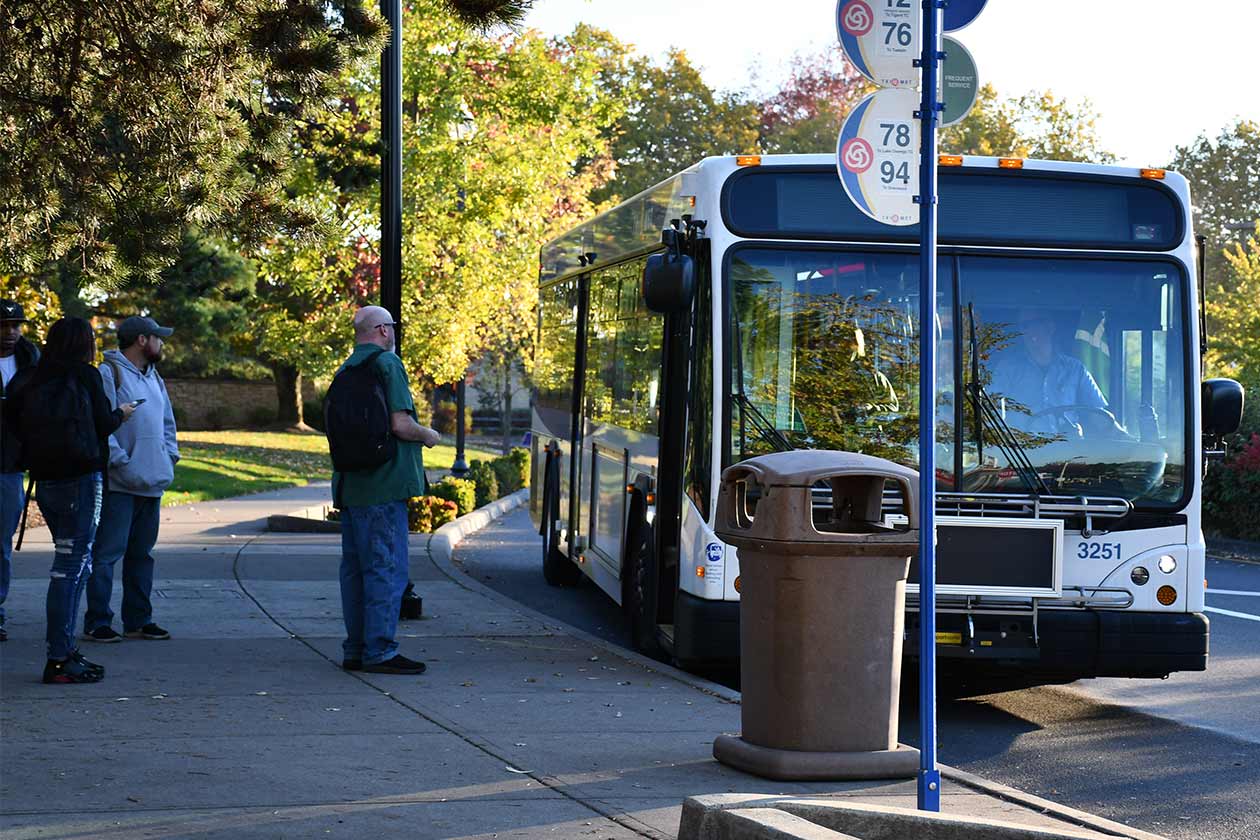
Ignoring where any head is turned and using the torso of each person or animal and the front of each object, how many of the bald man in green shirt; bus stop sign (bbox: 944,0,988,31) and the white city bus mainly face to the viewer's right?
1

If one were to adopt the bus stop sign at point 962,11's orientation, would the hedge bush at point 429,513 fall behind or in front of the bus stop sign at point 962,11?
behind

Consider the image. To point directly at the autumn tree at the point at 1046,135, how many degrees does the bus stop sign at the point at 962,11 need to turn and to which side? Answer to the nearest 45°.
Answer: approximately 180°

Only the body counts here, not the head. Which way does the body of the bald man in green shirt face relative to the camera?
to the viewer's right

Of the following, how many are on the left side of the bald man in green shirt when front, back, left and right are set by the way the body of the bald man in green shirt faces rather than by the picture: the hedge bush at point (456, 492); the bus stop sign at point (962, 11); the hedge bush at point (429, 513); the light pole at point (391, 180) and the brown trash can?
3

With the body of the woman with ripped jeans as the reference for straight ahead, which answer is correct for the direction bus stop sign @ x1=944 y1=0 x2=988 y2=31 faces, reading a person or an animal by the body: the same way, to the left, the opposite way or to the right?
the opposite way

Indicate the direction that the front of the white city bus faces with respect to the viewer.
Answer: facing the viewer

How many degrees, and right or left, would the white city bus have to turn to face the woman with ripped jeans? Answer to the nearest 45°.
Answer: approximately 90° to its right

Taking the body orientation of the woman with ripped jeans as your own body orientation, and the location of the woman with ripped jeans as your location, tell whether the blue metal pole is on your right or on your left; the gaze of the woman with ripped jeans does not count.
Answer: on your right

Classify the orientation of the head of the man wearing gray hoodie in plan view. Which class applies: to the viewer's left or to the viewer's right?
to the viewer's right

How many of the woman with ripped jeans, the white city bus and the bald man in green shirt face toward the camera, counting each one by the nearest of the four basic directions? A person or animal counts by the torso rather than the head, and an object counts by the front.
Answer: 1

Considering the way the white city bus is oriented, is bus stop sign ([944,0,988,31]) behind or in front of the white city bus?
in front

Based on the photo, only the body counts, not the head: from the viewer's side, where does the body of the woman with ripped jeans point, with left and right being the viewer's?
facing away from the viewer and to the right of the viewer

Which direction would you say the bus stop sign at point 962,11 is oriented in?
toward the camera
